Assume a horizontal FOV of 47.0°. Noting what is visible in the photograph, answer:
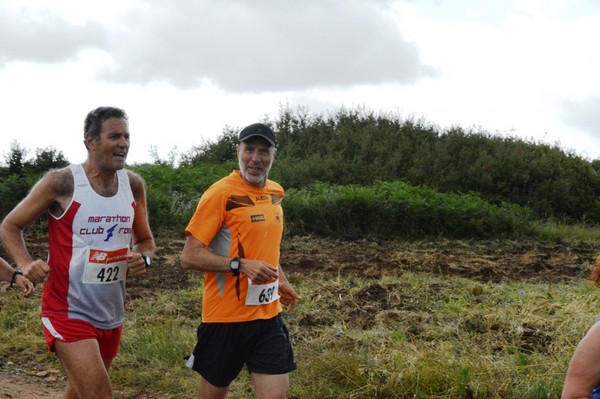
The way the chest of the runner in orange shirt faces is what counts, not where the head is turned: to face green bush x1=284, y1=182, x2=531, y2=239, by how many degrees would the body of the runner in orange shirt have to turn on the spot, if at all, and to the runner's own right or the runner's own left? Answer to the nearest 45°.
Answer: approximately 135° to the runner's own left

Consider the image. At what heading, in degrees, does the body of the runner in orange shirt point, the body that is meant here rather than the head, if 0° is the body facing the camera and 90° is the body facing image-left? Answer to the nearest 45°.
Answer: approximately 315°
